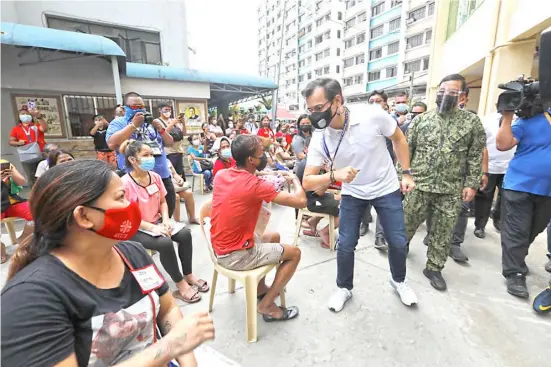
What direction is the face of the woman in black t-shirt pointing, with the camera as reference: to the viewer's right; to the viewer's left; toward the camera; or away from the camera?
to the viewer's right

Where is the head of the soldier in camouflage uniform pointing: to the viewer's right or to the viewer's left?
to the viewer's left

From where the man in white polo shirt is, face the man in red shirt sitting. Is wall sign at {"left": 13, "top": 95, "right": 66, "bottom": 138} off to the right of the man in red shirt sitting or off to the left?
right

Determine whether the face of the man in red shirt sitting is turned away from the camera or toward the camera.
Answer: away from the camera

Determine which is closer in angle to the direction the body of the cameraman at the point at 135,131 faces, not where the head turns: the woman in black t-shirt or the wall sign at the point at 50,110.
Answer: the woman in black t-shirt

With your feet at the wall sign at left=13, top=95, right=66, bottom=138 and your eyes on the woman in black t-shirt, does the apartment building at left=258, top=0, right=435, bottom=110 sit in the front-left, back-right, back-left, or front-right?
back-left

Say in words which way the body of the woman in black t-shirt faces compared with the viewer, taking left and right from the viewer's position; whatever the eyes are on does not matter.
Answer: facing the viewer and to the right of the viewer

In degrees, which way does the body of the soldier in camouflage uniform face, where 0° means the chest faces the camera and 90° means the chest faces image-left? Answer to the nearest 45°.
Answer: approximately 0°

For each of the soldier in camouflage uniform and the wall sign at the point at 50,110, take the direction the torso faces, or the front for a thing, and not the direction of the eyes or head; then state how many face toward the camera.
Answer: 2

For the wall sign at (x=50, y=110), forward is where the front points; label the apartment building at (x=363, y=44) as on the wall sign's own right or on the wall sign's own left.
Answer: on the wall sign's own left

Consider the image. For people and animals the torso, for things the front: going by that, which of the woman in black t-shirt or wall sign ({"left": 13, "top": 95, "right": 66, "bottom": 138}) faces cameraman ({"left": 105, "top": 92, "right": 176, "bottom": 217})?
the wall sign

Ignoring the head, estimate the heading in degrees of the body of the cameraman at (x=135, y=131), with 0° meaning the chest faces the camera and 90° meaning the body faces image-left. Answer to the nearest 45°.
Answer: approximately 315°

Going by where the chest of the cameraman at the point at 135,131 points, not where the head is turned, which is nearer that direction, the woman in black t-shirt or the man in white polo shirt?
the man in white polo shirt

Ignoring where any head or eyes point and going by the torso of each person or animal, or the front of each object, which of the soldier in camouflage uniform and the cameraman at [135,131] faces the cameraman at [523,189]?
the cameraman at [135,131]
